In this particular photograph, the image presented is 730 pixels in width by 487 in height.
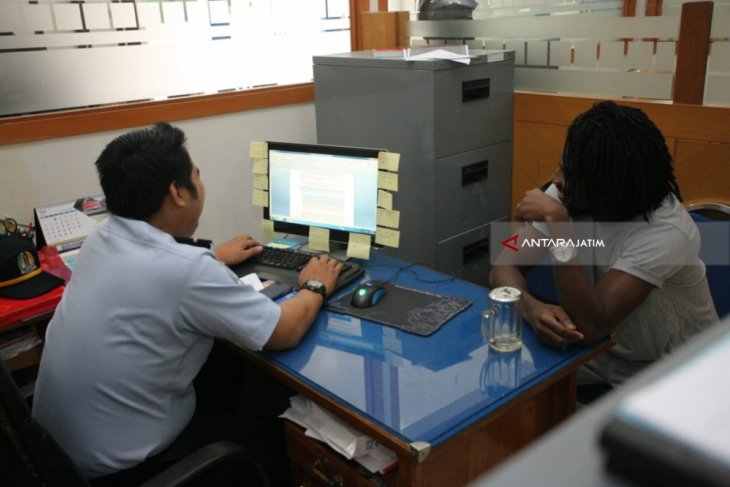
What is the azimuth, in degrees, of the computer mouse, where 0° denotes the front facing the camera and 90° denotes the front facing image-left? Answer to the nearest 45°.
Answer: approximately 225°

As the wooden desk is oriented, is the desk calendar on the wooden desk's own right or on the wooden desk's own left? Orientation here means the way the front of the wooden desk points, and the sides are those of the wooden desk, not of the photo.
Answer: on the wooden desk's own right

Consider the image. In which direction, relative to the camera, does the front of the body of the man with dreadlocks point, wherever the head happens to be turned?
to the viewer's left

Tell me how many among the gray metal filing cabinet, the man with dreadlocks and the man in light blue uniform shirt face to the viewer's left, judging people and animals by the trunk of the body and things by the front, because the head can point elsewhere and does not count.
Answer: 1

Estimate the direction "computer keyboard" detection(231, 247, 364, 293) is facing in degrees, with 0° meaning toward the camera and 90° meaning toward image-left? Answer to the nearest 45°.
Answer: approximately 45°

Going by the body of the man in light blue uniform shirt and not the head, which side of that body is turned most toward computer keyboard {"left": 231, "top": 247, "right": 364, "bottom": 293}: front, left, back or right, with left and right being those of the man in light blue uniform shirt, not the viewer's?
front

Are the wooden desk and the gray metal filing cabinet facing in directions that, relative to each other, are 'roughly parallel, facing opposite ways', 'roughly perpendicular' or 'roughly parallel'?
roughly perpendicular

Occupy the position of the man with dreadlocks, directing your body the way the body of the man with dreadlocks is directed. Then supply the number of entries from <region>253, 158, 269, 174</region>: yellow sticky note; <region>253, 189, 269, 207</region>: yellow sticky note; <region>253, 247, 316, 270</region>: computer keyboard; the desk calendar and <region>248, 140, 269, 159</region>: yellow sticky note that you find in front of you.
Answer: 5

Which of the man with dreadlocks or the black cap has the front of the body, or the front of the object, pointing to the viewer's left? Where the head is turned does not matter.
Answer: the man with dreadlocks

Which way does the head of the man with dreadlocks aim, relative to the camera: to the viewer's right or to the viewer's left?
to the viewer's left

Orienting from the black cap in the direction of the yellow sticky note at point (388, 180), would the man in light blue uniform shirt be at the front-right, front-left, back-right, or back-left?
front-right

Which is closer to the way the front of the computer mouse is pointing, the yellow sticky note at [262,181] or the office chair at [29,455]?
the yellow sticky note

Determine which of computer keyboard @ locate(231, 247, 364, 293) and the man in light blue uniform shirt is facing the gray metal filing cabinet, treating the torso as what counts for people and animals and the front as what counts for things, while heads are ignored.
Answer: the man in light blue uniform shirt

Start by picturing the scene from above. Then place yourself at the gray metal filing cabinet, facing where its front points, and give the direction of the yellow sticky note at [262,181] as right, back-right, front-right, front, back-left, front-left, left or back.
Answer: right

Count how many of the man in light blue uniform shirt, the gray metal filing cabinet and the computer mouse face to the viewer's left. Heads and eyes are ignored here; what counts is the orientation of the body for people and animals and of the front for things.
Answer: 0

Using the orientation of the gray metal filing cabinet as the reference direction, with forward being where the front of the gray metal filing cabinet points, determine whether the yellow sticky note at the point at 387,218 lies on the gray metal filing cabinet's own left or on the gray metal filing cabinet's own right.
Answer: on the gray metal filing cabinet's own right

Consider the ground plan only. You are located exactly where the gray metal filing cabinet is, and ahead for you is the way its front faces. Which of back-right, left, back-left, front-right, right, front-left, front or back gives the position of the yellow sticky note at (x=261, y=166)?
right
